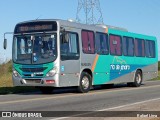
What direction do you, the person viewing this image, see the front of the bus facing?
facing the viewer and to the left of the viewer
